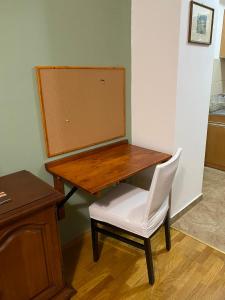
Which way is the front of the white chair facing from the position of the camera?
facing away from the viewer and to the left of the viewer

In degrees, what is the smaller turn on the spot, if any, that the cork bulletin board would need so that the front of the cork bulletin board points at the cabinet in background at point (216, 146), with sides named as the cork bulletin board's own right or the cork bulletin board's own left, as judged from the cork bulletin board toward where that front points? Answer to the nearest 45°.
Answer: approximately 90° to the cork bulletin board's own left

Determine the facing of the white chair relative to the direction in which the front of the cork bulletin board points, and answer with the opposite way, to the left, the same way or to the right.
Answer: the opposite way

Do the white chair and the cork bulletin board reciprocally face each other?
yes

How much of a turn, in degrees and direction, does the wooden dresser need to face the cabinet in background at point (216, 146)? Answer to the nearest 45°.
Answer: approximately 90° to its left

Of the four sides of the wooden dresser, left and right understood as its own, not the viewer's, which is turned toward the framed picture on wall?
left

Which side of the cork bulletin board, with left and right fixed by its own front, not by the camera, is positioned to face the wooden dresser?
right

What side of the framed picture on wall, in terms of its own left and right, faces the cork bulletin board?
right
